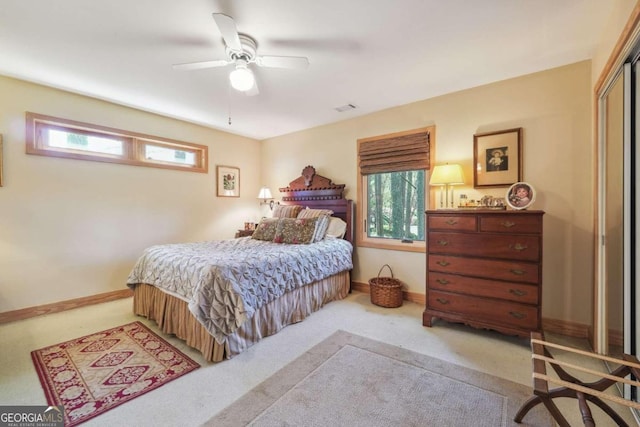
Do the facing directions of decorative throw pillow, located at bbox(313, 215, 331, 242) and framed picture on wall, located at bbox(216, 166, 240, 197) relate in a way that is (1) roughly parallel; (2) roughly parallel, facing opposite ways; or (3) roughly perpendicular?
roughly perpendicular

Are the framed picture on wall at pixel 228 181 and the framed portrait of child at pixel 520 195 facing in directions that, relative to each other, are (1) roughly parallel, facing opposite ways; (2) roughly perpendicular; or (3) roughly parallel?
roughly perpendicular

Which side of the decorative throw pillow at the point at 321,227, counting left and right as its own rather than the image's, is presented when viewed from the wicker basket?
left

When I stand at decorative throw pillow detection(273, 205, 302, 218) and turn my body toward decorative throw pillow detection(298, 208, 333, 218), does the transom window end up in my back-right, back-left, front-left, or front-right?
back-right

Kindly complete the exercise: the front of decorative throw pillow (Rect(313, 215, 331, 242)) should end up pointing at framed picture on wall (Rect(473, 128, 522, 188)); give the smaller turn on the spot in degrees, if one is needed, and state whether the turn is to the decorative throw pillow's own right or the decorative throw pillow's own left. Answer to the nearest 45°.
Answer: approximately 135° to the decorative throw pillow's own left

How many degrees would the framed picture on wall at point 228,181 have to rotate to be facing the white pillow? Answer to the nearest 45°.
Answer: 0° — it already faces it

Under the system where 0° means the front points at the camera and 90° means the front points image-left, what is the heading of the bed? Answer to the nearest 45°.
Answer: approximately 45°
